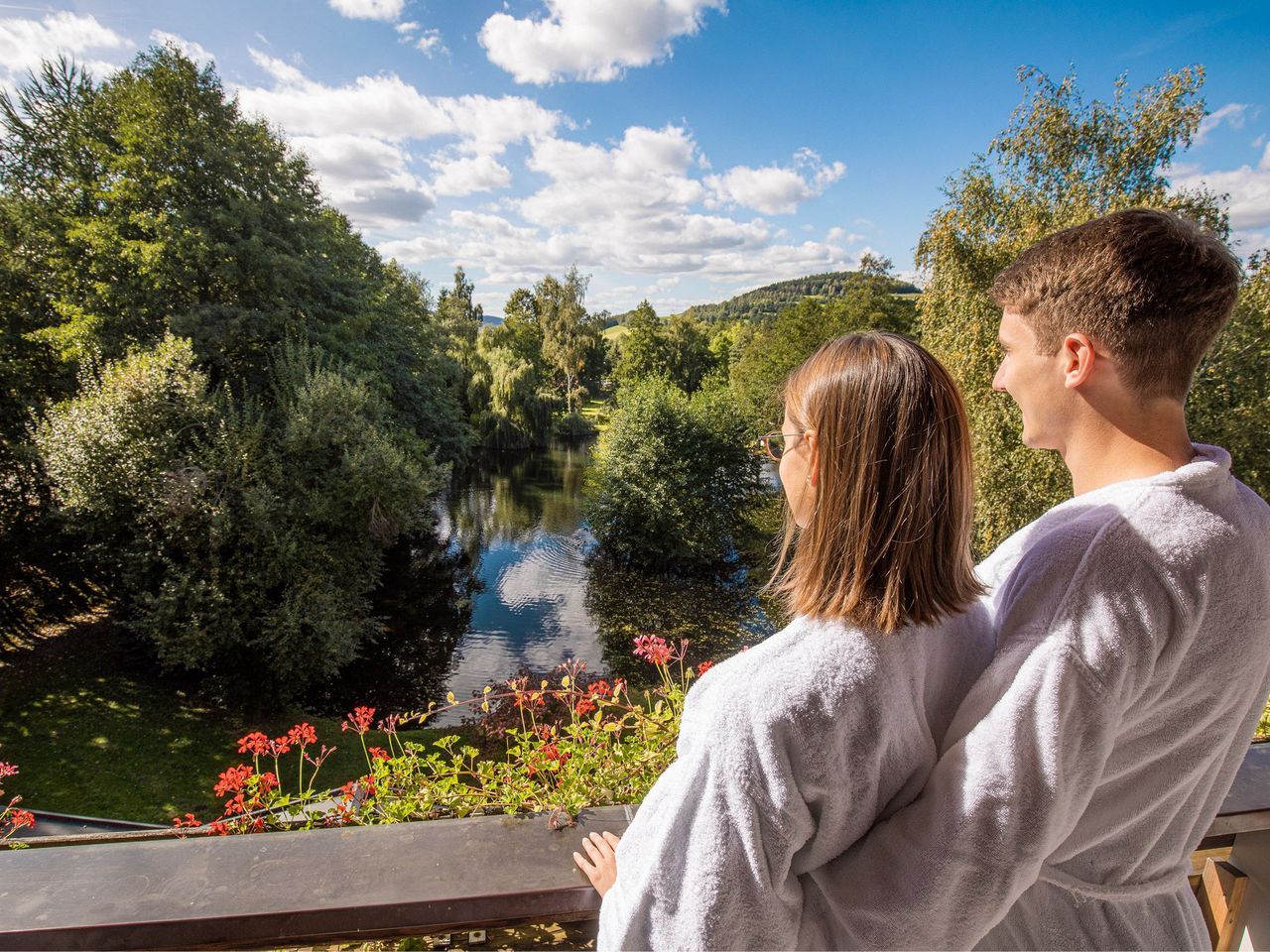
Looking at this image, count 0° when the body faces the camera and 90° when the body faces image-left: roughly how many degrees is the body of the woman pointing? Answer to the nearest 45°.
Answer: approximately 135°

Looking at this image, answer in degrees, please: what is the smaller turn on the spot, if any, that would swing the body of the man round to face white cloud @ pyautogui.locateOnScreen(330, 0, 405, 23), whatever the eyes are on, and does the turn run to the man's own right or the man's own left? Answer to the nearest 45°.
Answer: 0° — they already face it

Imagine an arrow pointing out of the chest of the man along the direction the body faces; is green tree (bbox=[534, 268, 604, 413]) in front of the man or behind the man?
in front

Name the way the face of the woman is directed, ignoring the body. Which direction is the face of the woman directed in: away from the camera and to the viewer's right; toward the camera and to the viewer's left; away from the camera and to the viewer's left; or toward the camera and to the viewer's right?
away from the camera and to the viewer's left

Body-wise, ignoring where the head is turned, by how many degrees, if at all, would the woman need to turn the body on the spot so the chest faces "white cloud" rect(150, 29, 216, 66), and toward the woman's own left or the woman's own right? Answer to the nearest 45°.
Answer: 0° — they already face it

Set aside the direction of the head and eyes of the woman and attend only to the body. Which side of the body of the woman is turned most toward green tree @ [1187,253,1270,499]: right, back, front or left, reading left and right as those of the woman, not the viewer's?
right

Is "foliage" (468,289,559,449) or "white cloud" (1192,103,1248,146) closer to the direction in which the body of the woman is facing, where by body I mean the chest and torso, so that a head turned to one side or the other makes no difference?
the foliage

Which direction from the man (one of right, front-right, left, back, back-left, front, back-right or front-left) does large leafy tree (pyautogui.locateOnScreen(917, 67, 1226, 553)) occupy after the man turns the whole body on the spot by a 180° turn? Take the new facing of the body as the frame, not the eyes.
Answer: back-left

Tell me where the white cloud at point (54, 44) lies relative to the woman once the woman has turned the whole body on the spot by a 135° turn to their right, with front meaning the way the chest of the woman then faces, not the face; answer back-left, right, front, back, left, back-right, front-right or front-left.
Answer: back-left

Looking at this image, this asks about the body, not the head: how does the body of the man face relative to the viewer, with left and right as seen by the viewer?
facing away from the viewer and to the left of the viewer

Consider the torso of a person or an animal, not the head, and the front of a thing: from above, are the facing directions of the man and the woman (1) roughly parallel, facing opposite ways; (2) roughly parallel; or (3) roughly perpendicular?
roughly parallel

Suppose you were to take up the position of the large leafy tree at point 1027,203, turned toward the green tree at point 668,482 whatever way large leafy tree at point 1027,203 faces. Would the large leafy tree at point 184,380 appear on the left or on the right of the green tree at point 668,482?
left
